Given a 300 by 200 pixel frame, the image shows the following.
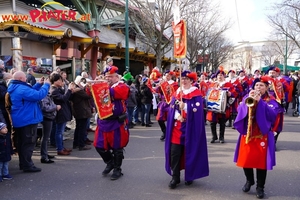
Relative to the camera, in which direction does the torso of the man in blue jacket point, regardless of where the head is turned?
to the viewer's right

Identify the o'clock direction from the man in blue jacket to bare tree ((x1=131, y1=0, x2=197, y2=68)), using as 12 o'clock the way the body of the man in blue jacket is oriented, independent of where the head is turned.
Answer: The bare tree is roughly at 10 o'clock from the man in blue jacket.

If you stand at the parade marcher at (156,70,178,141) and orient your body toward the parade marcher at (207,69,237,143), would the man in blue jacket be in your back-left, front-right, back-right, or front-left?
back-right

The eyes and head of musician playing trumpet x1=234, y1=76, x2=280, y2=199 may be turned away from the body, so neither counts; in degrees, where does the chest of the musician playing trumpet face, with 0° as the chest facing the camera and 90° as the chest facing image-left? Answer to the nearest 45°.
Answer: approximately 45°

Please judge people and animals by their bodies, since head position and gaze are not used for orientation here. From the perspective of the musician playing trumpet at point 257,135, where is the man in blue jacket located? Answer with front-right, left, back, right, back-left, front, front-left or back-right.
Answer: front-right

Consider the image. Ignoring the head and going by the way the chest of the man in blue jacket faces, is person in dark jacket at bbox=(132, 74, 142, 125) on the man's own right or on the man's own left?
on the man's own left

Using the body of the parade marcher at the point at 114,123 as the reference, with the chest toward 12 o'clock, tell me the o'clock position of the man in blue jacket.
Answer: The man in blue jacket is roughly at 2 o'clock from the parade marcher.

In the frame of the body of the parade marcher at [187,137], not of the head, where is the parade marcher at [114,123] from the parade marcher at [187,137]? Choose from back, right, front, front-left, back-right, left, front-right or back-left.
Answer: front-right

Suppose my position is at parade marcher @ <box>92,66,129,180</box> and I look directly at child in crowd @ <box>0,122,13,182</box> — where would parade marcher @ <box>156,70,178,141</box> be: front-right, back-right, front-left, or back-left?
back-right

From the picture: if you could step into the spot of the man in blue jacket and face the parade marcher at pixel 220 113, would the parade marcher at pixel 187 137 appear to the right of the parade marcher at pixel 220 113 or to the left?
right
